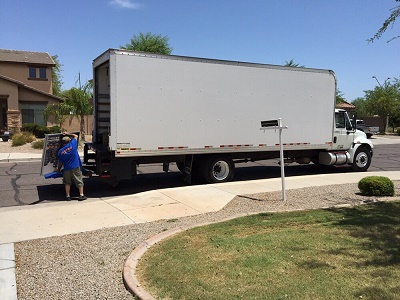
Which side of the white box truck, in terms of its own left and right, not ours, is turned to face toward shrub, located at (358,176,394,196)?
right

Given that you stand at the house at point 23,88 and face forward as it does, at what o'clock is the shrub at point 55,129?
The shrub is roughly at 11 o'clock from the house.

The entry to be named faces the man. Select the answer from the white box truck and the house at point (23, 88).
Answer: the house

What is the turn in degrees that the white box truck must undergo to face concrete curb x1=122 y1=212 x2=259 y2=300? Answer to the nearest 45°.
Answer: approximately 135° to its right

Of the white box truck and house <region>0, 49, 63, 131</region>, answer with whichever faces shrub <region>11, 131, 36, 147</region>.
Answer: the house

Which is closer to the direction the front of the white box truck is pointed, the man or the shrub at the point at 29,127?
the shrub

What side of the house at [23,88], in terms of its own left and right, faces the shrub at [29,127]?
front

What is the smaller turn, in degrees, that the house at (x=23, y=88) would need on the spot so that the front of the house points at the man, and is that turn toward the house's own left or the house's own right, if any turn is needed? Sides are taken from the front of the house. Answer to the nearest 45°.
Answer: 0° — it already faces them

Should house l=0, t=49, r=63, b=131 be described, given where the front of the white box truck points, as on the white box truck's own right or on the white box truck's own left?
on the white box truck's own left

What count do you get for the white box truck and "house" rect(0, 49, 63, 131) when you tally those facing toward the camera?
1

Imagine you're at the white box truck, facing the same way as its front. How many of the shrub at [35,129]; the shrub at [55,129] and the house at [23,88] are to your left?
3

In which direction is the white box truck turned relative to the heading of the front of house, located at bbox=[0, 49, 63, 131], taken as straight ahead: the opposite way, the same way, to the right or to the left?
to the left

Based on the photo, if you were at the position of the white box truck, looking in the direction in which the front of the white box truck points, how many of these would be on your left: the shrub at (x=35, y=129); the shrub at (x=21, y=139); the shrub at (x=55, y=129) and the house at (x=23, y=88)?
4

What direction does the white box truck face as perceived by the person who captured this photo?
facing away from the viewer and to the right of the viewer

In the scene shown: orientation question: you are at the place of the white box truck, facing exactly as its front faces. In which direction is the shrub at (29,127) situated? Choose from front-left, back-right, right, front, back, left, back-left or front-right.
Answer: left
